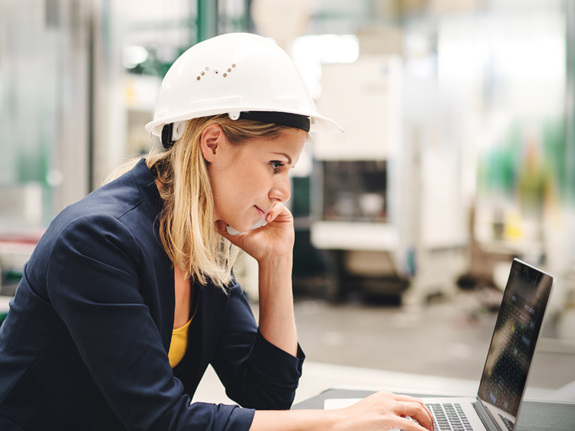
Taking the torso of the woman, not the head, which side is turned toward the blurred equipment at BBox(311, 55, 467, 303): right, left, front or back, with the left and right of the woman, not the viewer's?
left

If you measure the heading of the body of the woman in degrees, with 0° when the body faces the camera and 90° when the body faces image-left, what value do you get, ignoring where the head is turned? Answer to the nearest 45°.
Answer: approximately 270°
